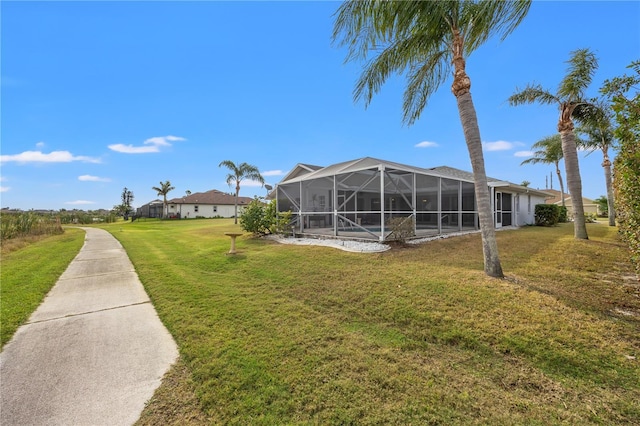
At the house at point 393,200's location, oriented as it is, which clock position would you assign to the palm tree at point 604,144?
The palm tree is roughly at 1 o'clock from the house.

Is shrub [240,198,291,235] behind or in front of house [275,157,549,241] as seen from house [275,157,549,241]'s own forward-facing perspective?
behind

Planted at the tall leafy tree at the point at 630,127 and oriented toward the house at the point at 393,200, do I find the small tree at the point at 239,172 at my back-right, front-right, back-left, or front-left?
front-left

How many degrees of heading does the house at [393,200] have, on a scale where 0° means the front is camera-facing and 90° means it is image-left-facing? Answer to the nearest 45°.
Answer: approximately 225°

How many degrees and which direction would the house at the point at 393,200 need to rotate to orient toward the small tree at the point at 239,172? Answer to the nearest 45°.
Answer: approximately 90° to its left

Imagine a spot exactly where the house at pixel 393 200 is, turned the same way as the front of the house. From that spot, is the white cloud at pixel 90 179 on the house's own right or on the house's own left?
on the house's own left

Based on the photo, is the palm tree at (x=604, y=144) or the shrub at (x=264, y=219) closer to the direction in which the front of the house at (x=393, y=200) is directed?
the palm tree

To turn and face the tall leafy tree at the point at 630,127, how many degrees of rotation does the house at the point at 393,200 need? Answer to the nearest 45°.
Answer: approximately 135° to its right

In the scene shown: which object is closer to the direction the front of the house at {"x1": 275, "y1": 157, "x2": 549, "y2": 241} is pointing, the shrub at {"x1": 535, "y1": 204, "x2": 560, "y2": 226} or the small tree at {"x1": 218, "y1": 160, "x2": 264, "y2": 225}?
the shrub
